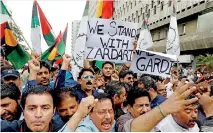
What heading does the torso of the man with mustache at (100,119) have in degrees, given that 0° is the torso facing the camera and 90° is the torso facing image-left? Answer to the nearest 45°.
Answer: approximately 315°

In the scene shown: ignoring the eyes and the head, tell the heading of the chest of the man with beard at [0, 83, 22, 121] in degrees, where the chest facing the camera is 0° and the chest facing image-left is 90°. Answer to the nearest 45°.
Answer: approximately 45°

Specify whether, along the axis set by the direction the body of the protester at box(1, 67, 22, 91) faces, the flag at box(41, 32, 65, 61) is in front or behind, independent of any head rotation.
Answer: behind

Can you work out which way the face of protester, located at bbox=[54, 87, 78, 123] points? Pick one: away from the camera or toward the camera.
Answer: toward the camera

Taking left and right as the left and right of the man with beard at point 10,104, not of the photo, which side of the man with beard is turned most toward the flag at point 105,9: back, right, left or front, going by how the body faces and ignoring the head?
back

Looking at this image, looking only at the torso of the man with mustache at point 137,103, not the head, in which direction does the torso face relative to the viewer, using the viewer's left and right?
facing the viewer and to the right of the viewer

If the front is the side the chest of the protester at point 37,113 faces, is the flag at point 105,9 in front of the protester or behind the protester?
behind

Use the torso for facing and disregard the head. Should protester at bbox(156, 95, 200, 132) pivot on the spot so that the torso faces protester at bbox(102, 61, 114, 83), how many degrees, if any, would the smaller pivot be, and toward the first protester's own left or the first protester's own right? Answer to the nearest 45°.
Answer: approximately 180°

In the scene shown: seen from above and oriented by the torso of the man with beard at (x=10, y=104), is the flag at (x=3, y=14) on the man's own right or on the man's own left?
on the man's own right

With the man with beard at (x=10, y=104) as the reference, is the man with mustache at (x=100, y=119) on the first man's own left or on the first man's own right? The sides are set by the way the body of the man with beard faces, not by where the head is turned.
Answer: on the first man's own left

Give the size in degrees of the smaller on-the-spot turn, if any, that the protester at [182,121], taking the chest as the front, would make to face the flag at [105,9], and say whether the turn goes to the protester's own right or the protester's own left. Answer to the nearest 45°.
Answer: approximately 180°
